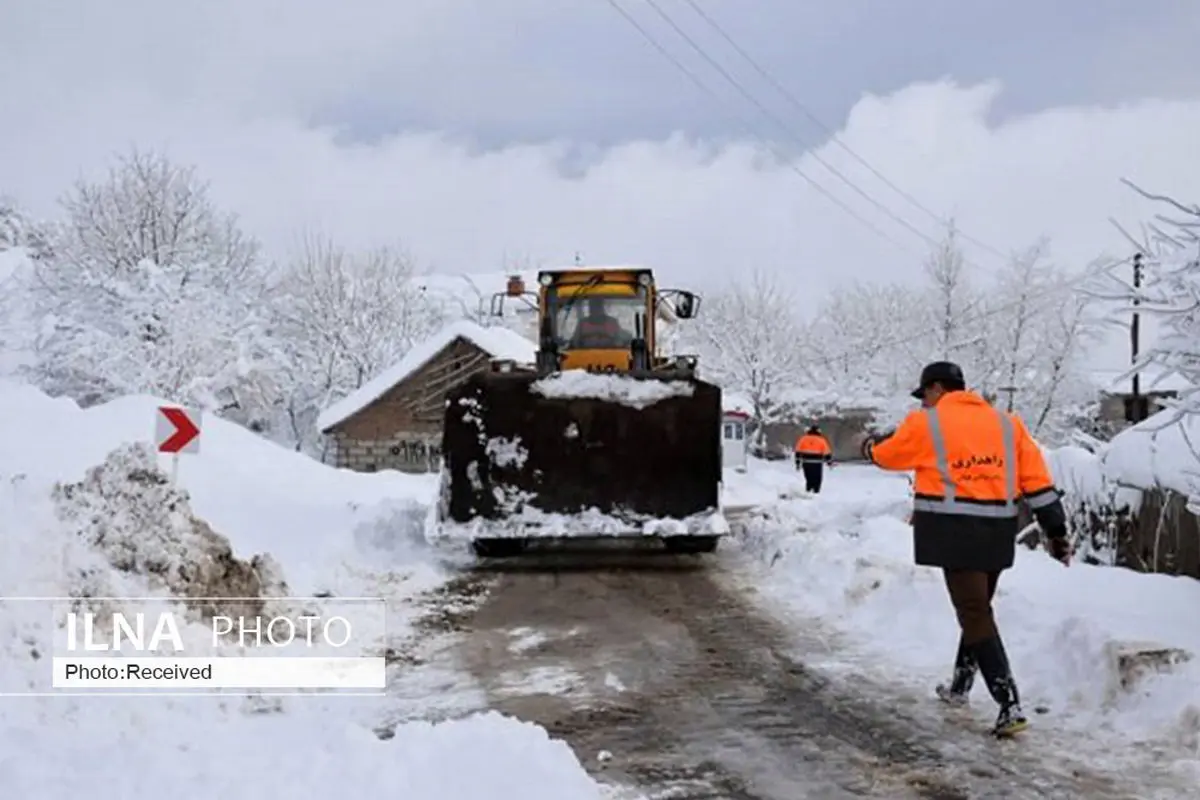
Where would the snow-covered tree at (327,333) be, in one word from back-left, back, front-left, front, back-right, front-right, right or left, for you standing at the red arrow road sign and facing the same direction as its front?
back

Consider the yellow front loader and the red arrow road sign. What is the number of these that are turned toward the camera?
2

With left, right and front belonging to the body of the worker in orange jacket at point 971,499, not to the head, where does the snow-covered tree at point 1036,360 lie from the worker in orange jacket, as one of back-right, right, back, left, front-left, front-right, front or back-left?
front-right

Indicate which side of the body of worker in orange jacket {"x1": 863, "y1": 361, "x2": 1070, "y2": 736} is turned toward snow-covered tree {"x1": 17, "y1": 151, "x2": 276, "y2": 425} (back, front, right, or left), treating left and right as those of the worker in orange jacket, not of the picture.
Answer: front

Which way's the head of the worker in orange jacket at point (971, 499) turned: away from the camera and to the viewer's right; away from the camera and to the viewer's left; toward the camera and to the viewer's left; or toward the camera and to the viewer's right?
away from the camera and to the viewer's left

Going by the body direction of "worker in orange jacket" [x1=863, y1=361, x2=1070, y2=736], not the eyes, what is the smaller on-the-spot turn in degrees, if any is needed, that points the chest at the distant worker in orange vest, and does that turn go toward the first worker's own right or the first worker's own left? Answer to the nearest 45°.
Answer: approximately 45° to the first worker's own right

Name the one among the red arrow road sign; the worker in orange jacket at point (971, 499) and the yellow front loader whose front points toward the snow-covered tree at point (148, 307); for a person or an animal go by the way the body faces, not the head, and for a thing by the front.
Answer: the worker in orange jacket

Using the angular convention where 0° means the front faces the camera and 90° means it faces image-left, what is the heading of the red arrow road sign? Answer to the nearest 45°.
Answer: approximately 0°

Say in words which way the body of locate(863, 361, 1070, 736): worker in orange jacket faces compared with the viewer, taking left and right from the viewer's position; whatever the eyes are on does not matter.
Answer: facing away from the viewer and to the left of the viewer

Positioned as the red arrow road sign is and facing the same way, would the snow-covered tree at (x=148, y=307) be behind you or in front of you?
behind

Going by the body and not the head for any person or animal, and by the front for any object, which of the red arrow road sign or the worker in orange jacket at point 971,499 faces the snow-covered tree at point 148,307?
the worker in orange jacket

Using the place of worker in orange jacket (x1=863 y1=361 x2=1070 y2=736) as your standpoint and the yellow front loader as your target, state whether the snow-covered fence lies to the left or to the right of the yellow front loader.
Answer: right
